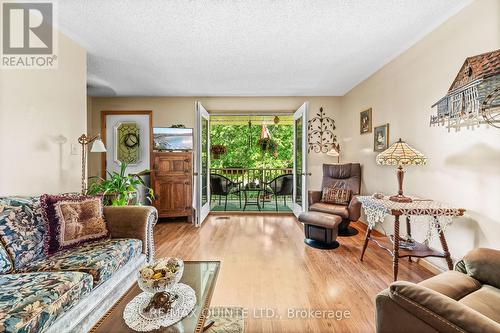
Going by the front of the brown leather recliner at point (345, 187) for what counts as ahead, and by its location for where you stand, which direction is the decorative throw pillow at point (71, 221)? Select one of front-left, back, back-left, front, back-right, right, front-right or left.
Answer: front

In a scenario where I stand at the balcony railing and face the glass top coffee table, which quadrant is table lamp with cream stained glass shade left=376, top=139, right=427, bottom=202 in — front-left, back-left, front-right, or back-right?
front-left

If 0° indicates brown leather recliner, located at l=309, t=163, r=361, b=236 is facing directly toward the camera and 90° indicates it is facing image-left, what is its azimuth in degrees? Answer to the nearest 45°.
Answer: approximately 45°

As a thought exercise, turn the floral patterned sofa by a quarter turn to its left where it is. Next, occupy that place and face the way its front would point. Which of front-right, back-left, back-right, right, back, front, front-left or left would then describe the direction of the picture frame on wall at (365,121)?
front-right

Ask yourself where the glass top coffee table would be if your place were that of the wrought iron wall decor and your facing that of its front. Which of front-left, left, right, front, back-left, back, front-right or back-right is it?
front

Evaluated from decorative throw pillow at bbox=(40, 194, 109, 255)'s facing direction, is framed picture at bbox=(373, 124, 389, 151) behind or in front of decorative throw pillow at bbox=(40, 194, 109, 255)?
in front

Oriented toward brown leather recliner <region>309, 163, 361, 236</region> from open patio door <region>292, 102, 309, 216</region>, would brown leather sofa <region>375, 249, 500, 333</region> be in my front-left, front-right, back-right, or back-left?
front-right

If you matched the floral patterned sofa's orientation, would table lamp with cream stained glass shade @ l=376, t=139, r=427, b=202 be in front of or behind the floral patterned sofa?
in front

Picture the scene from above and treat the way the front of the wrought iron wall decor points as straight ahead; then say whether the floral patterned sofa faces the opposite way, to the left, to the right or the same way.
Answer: to the left

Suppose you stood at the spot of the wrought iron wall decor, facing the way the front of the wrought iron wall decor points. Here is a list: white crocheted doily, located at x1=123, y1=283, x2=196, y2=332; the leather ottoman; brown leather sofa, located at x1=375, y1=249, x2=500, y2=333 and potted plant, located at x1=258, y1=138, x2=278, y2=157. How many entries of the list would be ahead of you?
3

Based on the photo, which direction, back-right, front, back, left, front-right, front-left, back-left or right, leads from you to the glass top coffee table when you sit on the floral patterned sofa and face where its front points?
front

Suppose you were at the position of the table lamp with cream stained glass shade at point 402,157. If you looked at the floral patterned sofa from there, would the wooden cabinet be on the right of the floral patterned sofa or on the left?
right

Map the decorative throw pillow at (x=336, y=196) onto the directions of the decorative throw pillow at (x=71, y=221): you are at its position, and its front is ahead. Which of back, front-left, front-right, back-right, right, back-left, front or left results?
front-left

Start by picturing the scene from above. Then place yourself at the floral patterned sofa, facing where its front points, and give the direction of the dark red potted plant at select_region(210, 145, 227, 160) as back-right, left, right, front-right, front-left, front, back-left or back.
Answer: left

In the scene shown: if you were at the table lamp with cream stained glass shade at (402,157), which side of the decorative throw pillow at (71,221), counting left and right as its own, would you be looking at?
front

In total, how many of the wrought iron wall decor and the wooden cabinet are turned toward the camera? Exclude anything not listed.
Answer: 2

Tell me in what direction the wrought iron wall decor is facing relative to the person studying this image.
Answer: facing the viewer
